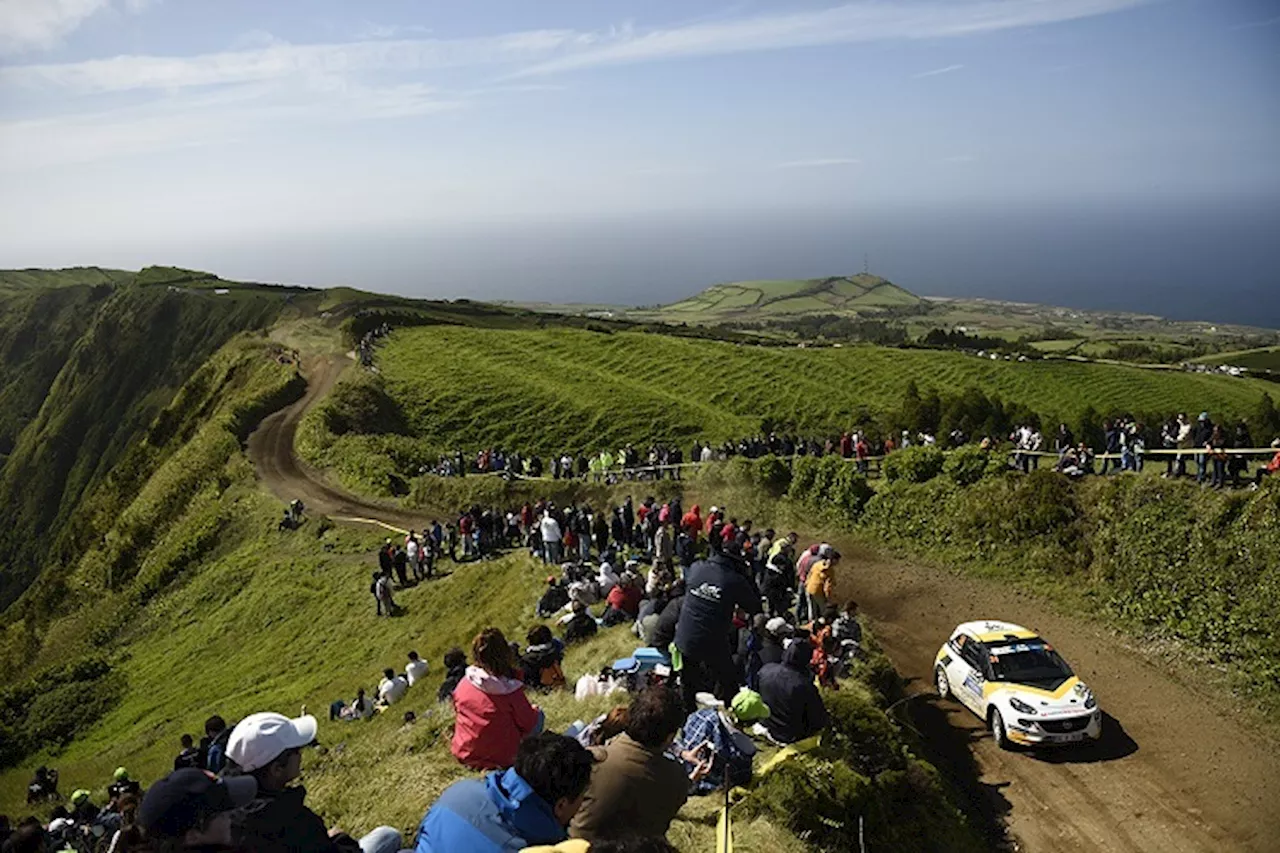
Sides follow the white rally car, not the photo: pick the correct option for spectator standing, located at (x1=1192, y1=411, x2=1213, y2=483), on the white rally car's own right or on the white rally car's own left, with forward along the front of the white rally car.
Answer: on the white rally car's own left

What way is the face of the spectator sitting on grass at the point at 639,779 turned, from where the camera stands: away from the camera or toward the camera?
away from the camera

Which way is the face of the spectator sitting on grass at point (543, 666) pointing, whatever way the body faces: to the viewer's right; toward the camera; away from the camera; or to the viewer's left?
away from the camera

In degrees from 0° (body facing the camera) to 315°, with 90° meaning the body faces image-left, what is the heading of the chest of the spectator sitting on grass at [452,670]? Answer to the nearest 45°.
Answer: approximately 180°

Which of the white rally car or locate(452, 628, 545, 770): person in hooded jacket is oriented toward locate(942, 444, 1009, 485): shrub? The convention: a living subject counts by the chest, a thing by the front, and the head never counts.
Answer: the person in hooded jacket

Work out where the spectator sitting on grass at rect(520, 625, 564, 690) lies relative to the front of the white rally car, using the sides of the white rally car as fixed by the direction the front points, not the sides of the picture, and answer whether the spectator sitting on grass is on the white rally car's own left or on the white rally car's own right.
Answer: on the white rally car's own right

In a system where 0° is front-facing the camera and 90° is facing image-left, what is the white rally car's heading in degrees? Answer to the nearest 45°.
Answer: approximately 315°

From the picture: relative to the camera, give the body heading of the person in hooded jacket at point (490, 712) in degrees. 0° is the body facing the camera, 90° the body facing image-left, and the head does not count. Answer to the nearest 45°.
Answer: approximately 225°

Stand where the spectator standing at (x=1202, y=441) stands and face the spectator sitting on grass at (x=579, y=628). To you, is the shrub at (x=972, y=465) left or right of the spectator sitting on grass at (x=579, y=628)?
right

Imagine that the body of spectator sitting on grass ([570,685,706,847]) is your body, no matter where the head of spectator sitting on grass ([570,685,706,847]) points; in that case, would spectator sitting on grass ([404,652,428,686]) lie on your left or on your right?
on your left

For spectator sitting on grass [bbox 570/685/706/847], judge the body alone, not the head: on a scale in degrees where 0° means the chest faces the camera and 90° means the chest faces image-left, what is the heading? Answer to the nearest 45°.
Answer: approximately 225°

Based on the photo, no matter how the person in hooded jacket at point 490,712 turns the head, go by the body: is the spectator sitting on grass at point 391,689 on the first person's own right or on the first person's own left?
on the first person's own left

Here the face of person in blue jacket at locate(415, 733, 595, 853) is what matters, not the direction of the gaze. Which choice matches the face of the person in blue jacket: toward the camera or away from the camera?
away from the camera

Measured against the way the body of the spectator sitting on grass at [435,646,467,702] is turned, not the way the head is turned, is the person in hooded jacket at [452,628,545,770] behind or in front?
behind
